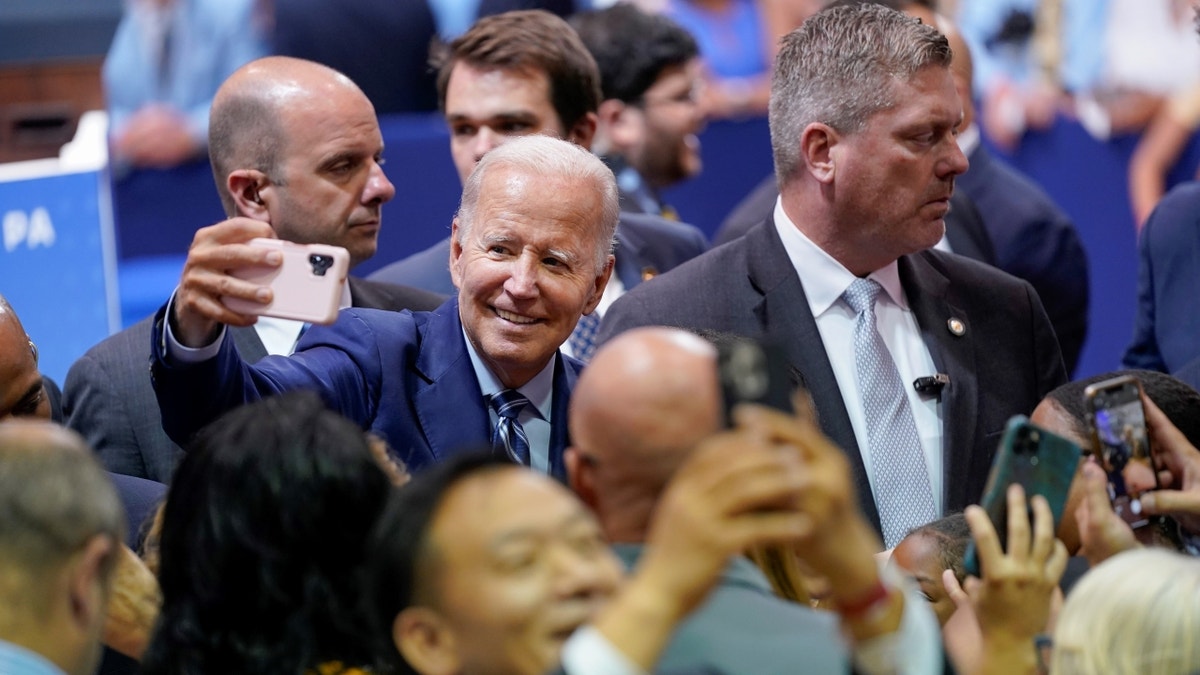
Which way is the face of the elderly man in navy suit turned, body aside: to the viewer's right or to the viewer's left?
to the viewer's left

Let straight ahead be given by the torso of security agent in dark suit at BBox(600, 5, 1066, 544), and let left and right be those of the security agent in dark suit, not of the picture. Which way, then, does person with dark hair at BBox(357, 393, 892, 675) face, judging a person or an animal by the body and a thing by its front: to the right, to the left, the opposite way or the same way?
the same way

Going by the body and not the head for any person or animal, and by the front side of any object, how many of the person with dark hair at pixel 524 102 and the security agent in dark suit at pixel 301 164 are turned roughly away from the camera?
0

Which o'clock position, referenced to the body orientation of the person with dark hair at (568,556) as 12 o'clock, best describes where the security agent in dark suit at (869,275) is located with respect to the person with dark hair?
The security agent in dark suit is roughly at 8 o'clock from the person with dark hair.

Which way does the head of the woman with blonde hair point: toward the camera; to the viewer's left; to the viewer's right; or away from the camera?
away from the camera

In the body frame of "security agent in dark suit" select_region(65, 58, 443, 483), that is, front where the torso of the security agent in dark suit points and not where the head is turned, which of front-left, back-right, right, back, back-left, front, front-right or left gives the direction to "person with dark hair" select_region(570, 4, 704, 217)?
left

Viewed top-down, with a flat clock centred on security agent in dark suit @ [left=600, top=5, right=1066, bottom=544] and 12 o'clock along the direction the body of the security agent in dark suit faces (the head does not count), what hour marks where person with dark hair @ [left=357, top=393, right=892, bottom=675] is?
The person with dark hair is roughly at 2 o'clock from the security agent in dark suit.

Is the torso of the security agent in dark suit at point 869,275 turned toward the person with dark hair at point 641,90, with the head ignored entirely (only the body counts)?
no

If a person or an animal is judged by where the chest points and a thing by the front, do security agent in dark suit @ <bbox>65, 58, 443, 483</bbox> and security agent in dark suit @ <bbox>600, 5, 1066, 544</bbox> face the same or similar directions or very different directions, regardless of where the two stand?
same or similar directions

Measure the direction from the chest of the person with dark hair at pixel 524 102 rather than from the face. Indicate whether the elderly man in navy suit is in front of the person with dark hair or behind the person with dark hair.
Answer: in front

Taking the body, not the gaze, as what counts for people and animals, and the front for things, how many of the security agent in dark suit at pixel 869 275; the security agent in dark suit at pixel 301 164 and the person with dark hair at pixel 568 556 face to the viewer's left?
0

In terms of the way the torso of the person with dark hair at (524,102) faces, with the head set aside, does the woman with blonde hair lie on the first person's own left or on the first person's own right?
on the first person's own left

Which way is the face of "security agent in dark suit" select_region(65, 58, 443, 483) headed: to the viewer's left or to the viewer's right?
to the viewer's right

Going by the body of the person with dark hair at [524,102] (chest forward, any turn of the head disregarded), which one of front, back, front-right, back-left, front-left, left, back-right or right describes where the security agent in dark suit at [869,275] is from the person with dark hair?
left

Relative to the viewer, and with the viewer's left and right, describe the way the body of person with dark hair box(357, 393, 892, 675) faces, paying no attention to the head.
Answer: facing the viewer and to the right of the viewer

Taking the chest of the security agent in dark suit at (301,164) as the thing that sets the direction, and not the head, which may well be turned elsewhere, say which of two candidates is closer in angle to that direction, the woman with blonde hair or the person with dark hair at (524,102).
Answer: the woman with blonde hair

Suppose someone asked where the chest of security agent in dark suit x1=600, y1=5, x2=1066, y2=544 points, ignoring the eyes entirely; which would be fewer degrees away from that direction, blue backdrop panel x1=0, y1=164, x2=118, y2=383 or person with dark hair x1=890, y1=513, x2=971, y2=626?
the person with dark hair
